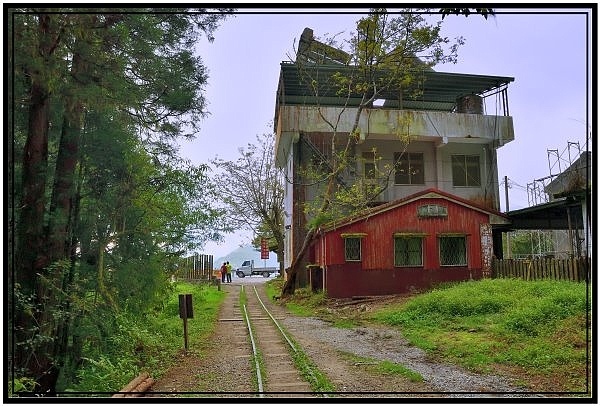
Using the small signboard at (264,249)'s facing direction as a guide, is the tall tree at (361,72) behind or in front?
in front

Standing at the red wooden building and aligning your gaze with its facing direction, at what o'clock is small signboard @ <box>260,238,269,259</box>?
The small signboard is roughly at 5 o'clock from the red wooden building.

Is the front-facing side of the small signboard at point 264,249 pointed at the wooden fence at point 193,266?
no

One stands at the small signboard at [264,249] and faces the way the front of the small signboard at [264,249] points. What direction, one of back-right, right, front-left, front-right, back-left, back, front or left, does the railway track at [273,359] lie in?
front

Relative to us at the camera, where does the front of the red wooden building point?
facing the viewer

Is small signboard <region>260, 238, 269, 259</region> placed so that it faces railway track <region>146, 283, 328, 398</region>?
yes

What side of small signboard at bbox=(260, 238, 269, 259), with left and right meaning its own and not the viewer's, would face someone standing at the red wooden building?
front

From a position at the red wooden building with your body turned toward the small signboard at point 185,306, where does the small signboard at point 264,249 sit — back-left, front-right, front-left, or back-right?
back-right

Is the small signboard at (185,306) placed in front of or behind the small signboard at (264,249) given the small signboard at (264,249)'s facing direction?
in front

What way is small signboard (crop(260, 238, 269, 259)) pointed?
toward the camera

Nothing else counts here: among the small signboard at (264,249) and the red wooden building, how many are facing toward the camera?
2
